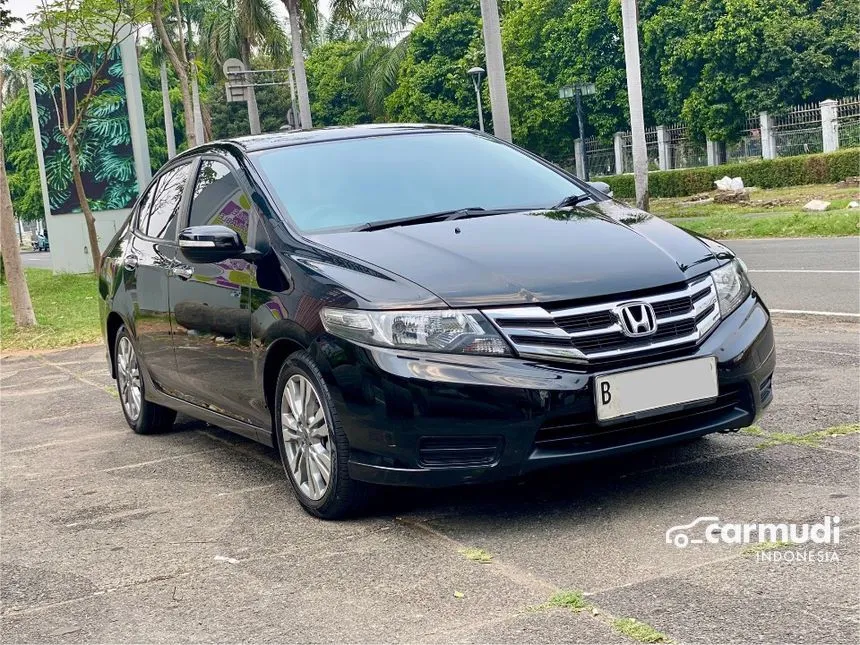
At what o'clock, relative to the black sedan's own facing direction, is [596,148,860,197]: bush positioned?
The bush is roughly at 8 o'clock from the black sedan.

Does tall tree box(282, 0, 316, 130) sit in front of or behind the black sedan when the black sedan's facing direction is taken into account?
behind

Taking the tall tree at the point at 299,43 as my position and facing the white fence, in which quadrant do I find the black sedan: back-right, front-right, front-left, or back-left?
back-right

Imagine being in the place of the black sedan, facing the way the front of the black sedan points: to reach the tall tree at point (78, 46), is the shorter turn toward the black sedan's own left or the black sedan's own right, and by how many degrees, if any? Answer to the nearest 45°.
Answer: approximately 135° to the black sedan's own left

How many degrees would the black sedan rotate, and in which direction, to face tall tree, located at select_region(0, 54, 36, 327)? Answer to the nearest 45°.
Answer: approximately 180°

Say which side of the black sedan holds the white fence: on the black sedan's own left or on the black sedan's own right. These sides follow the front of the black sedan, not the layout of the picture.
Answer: on the black sedan's own left

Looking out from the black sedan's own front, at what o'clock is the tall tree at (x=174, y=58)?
The tall tree is roughly at 7 o'clock from the black sedan.
